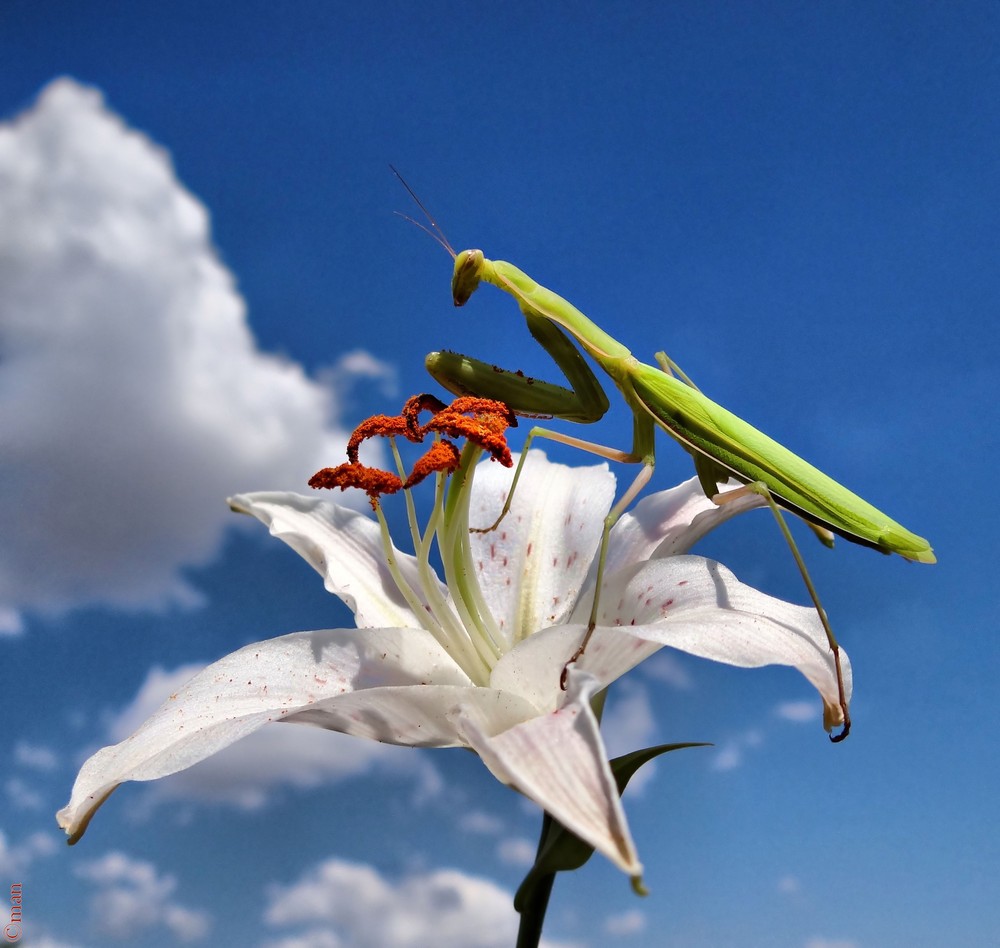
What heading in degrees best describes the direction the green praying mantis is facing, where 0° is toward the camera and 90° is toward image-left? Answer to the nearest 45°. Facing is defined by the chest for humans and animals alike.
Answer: approximately 90°
